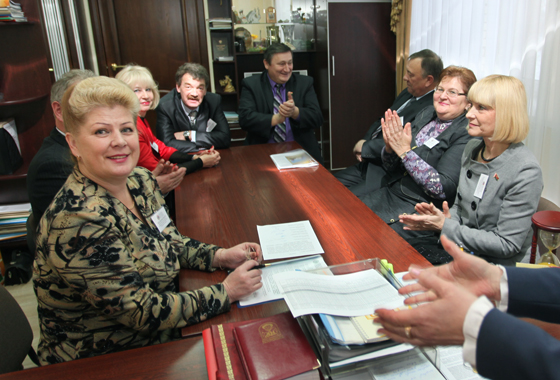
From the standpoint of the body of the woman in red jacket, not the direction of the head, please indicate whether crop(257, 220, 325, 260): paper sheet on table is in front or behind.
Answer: in front

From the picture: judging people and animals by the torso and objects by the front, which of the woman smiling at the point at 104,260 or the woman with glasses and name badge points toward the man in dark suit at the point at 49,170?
the woman with glasses and name badge

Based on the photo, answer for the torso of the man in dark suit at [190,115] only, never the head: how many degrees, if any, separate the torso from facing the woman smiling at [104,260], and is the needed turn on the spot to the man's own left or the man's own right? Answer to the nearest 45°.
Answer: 0° — they already face them

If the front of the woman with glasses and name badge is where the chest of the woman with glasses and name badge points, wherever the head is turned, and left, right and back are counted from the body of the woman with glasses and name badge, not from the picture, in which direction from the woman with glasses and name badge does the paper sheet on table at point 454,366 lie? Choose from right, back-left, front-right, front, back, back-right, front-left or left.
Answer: front-left

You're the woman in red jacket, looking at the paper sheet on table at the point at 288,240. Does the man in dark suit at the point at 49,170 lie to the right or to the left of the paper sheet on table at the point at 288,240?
right

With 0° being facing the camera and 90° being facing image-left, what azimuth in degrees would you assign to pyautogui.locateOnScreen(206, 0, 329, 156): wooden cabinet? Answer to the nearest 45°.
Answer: approximately 0°

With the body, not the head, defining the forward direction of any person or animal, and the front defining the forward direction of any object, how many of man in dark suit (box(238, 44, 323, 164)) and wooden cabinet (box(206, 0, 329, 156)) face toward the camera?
2

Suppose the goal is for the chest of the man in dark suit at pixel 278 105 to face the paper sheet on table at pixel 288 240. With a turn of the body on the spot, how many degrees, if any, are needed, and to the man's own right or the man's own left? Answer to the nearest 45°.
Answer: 0° — they already face it

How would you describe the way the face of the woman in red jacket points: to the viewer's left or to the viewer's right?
to the viewer's right
